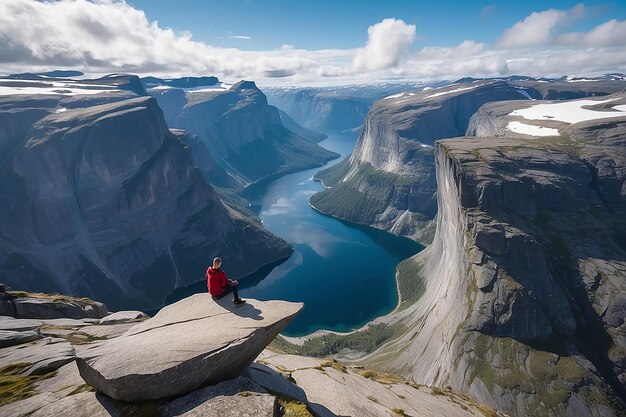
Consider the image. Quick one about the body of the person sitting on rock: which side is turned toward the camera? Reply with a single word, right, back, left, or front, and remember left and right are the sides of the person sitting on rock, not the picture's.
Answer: right

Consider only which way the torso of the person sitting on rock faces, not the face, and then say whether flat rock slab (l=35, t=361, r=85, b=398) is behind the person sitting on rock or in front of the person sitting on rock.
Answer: behind

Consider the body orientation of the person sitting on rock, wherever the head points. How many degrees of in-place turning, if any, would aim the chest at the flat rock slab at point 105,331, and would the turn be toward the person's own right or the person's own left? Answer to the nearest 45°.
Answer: approximately 135° to the person's own left

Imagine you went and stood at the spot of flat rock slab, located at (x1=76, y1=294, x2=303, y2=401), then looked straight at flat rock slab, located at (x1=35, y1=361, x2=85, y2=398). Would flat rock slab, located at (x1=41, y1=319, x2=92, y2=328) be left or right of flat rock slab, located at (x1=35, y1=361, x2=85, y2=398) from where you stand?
right

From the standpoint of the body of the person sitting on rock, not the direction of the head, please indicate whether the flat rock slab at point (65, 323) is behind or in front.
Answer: behind

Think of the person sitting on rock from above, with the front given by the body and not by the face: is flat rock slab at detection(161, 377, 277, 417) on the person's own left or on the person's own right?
on the person's own right

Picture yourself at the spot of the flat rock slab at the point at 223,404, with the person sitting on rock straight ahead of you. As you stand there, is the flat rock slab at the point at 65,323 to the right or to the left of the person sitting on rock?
left
